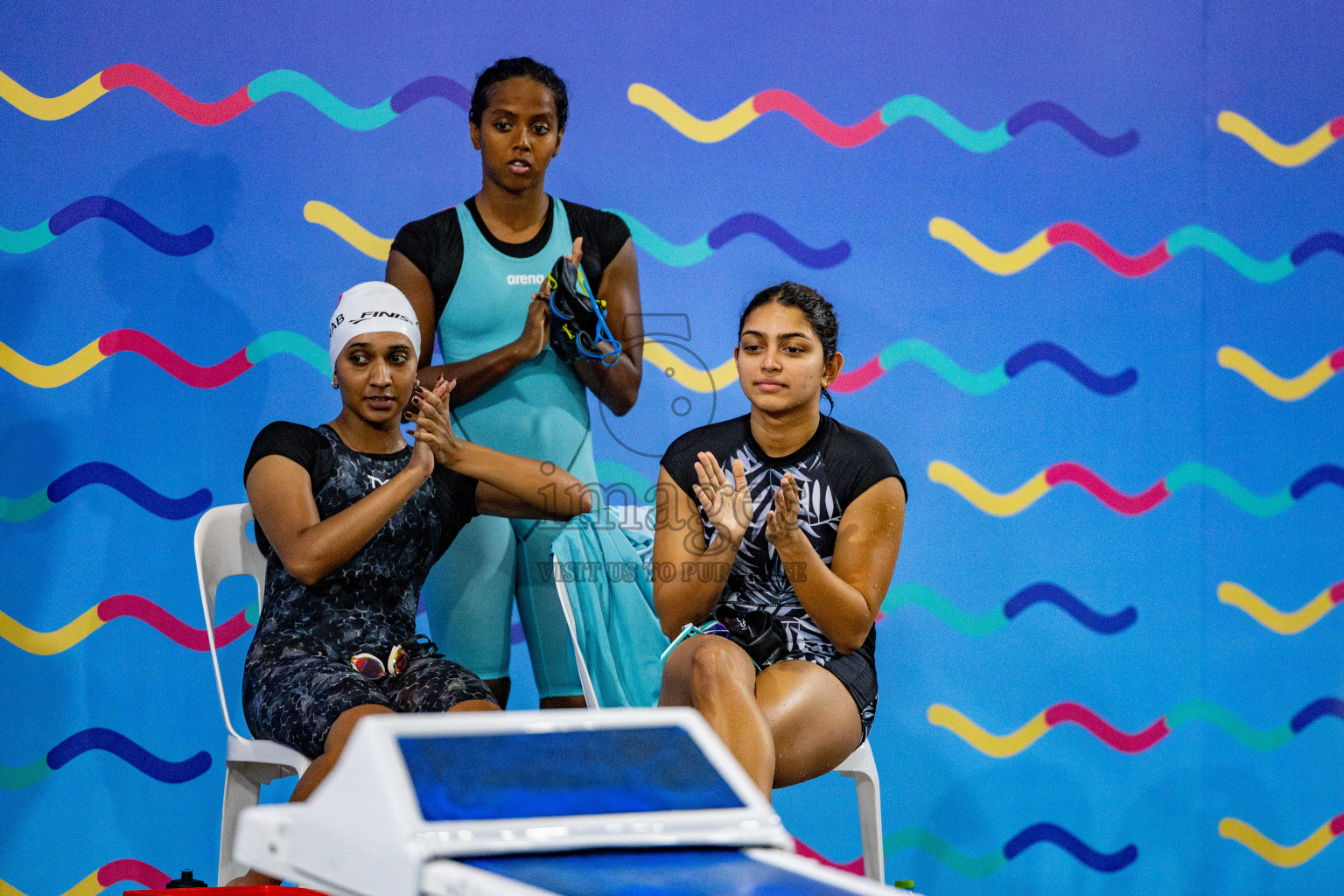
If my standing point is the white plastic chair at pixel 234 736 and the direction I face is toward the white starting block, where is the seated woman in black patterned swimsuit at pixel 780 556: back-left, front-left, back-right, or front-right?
front-left

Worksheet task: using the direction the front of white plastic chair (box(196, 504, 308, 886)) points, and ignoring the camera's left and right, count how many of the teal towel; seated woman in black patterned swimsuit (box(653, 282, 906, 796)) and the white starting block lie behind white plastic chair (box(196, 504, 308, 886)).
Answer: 0

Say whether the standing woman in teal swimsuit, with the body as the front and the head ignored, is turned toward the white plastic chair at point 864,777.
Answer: no

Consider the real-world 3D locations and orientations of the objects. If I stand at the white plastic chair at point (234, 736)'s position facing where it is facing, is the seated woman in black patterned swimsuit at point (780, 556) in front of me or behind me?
in front

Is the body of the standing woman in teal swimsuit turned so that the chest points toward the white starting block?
yes

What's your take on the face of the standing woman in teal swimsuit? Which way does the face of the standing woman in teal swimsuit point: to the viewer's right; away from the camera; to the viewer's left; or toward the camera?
toward the camera

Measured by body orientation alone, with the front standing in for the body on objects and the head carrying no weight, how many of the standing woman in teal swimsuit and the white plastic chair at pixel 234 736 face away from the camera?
0

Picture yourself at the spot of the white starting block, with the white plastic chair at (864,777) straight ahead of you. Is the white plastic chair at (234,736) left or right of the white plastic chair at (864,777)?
left

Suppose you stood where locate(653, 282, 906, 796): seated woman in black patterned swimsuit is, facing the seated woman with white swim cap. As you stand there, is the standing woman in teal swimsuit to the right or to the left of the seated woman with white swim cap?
right

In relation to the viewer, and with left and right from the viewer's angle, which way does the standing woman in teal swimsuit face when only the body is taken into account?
facing the viewer

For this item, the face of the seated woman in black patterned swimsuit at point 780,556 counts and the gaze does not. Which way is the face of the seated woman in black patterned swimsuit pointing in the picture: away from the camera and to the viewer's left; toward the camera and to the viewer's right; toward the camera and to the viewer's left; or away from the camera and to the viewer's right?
toward the camera and to the viewer's left

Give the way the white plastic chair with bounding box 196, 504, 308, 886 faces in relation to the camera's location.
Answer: facing the viewer and to the right of the viewer
